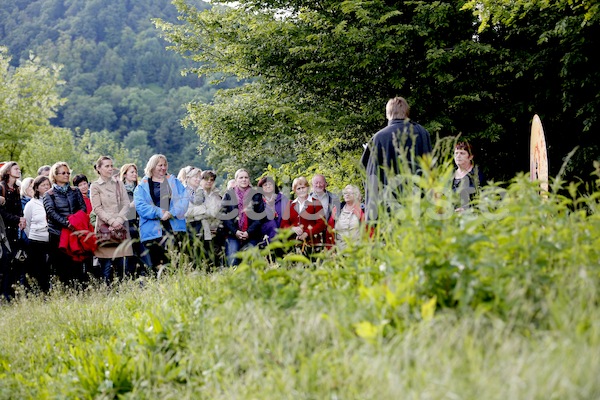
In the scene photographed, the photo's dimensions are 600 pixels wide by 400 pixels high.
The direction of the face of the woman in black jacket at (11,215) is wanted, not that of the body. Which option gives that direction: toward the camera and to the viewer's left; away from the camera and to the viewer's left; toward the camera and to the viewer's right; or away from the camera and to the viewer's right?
toward the camera and to the viewer's right

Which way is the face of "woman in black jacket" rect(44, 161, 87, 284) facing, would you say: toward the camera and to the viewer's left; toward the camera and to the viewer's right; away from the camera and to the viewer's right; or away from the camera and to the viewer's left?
toward the camera and to the viewer's right

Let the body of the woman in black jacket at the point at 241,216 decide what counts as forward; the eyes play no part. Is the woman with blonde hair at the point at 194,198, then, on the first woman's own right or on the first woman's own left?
on the first woman's own right

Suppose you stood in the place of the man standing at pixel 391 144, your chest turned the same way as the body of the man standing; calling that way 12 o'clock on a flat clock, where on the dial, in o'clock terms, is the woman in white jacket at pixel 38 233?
The woman in white jacket is roughly at 10 o'clock from the man standing.

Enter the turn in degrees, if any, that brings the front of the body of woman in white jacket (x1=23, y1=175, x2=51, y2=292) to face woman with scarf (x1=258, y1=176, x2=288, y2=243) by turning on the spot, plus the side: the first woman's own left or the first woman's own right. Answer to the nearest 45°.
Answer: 0° — they already face them

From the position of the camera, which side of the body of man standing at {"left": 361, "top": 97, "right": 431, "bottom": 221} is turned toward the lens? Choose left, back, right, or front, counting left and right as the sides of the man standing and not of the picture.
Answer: back

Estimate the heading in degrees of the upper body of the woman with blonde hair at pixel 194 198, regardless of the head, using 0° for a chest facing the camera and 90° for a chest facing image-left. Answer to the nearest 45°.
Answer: approximately 315°

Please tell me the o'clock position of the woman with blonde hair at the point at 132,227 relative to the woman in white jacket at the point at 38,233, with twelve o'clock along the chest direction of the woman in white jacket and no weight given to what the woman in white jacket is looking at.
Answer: The woman with blonde hair is roughly at 11 o'clock from the woman in white jacket.

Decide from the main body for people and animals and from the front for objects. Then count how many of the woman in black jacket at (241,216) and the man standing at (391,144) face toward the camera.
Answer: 1

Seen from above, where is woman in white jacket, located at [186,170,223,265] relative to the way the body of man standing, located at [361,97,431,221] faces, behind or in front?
in front

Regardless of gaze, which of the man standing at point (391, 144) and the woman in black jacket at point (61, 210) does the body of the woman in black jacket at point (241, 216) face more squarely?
the man standing

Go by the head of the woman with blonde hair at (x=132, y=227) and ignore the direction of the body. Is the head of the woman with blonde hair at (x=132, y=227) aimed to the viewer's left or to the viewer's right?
to the viewer's right
